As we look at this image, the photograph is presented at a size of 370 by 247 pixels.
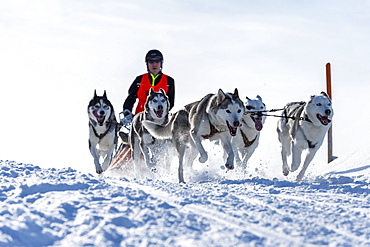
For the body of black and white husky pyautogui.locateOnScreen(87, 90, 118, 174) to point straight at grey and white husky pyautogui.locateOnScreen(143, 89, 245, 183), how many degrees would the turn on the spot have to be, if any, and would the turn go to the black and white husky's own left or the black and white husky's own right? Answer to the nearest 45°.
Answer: approximately 45° to the black and white husky's own left

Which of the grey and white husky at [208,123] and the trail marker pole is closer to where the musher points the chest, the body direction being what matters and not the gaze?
the grey and white husky

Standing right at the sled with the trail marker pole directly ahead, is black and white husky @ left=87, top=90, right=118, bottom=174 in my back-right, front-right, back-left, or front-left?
back-right

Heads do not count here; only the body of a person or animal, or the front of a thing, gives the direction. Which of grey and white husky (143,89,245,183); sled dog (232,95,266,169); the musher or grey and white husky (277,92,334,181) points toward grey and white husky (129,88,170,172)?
the musher

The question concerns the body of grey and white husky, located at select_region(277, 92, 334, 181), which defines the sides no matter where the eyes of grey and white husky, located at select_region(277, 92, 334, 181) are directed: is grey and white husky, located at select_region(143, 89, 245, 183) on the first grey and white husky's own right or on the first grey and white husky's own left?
on the first grey and white husky's own right

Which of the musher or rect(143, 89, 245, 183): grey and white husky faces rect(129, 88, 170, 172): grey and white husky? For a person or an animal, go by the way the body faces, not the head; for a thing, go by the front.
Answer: the musher

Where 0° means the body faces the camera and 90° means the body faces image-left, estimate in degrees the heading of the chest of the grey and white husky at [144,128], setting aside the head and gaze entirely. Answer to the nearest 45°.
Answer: approximately 315°

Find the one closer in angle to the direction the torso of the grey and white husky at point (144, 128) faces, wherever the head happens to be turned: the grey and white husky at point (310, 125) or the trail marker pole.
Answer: the grey and white husky

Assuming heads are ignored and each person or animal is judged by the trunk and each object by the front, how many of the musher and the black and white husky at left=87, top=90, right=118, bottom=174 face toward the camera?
2

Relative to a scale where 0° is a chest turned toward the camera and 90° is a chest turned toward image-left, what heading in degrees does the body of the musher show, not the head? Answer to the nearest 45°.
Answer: approximately 0°

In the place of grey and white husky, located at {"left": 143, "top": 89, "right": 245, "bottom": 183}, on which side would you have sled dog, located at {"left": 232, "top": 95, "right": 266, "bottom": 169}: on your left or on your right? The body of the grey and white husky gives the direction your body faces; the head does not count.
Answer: on your left
